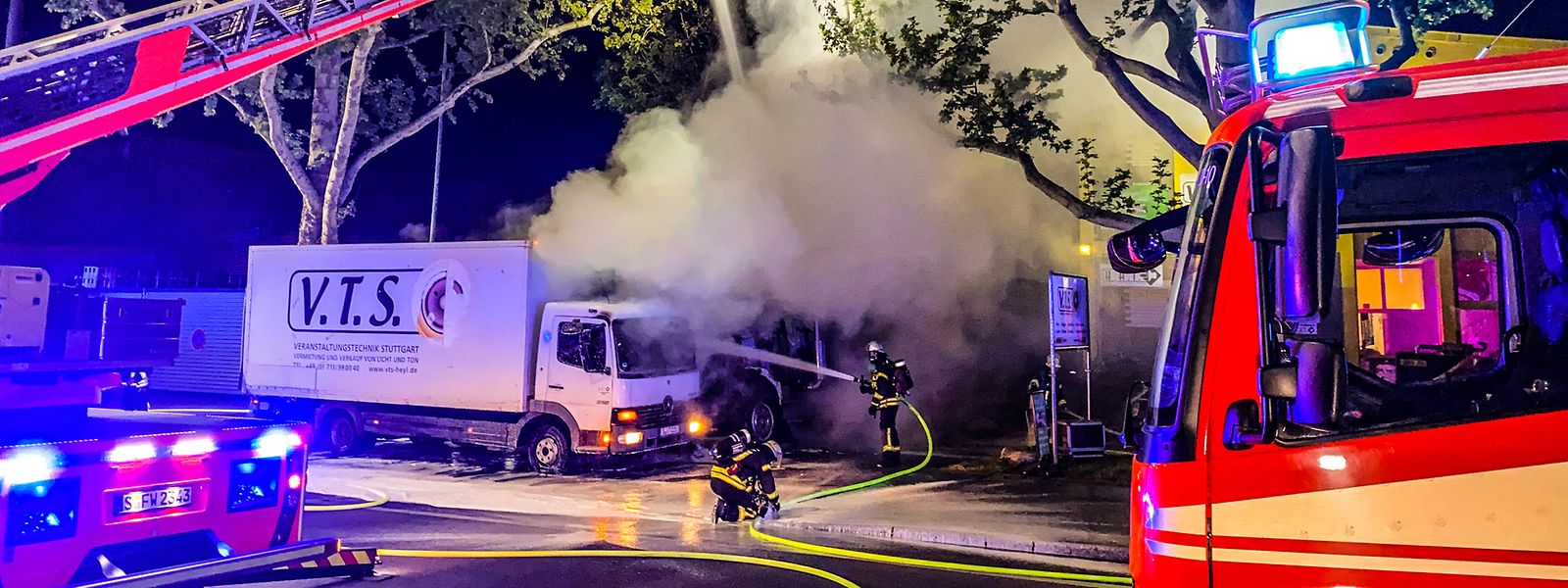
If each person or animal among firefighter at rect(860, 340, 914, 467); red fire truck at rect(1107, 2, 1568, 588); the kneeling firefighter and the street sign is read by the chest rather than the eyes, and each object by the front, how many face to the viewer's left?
2

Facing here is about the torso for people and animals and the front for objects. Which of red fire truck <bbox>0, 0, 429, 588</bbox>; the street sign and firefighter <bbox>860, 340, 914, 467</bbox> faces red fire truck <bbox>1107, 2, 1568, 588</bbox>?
the street sign

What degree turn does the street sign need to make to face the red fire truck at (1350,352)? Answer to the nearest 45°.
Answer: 0° — it already faces it

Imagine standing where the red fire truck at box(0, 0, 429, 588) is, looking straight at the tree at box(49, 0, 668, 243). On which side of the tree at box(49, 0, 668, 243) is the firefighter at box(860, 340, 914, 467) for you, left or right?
right

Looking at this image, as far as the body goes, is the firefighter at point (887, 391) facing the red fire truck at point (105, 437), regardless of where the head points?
no

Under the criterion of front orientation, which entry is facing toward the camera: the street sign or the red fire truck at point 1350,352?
the street sign

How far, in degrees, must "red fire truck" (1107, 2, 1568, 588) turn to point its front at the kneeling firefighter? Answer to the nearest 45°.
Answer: approximately 45° to its right

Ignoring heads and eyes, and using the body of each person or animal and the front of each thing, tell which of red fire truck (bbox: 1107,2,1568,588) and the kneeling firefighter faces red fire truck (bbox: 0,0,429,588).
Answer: red fire truck (bbox: 1107,2,1568,588)

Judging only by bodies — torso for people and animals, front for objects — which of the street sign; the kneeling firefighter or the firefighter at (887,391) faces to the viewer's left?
the firefighter

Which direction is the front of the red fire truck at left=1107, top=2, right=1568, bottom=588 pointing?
to the viewer's left

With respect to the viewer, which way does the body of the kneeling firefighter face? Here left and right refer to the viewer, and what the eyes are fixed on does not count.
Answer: facing to the right of the viewer

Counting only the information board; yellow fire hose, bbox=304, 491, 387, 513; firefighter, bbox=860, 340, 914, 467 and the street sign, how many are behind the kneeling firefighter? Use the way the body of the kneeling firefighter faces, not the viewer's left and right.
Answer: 1

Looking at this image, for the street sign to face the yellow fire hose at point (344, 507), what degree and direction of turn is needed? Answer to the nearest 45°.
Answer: approximately 45° to its right

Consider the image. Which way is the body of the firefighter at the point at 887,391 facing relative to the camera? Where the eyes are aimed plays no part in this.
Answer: to the viewer's left

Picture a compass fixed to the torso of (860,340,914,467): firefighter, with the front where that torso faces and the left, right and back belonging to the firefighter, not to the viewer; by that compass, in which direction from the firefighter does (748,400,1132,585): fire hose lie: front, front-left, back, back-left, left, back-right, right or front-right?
left
